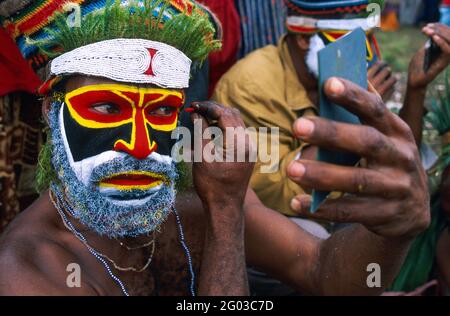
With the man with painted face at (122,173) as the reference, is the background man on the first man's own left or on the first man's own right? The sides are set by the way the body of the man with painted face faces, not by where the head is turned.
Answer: on the first man's own left

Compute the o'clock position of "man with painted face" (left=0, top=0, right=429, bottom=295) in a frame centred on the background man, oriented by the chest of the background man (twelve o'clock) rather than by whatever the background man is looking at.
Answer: The man with painted face is roughly at 2 o'clock from the background man.

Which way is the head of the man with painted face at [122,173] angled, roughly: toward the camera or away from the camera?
toward the camera

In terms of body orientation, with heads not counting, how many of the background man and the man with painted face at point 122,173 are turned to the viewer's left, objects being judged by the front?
0

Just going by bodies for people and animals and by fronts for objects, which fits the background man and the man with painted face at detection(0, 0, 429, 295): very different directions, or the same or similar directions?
same or similar directions

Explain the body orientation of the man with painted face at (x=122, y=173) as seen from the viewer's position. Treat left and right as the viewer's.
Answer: facing the viewer and to the right of the viewer
